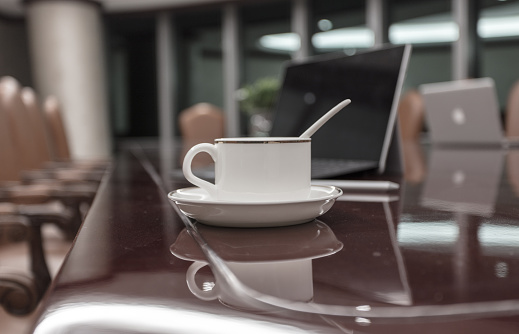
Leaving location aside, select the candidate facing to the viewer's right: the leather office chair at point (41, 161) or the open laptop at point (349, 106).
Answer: the leather office chair

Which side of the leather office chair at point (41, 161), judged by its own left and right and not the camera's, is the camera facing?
right

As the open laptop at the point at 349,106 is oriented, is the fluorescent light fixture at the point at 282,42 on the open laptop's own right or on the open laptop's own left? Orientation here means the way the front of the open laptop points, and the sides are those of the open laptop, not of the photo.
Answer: on the open laptop's own right

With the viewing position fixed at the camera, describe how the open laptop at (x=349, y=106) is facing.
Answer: facing the viewer and to the left of the viewer

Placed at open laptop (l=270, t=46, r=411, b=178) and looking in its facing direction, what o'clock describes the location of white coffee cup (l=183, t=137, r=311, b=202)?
The white coffee cup is roughly at 11 o'clock from the open laptop.

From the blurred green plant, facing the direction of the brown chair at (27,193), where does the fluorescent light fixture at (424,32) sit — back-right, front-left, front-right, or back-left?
back-left

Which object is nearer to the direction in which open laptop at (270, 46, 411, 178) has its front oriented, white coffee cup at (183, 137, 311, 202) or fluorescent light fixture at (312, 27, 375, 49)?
the white coffee cup

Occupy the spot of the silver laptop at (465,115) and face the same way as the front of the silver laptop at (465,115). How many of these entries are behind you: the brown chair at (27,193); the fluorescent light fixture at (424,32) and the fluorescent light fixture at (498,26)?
1

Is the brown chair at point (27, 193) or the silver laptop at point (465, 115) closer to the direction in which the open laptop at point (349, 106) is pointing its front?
the brown chair

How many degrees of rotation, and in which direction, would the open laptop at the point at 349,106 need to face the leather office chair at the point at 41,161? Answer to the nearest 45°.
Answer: approximately 90° to its right

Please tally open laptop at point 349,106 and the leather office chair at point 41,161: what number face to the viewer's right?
1

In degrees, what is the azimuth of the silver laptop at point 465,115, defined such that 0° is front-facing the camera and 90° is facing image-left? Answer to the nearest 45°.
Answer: approximately 225°

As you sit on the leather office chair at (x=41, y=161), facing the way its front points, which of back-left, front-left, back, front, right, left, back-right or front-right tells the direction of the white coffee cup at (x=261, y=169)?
right

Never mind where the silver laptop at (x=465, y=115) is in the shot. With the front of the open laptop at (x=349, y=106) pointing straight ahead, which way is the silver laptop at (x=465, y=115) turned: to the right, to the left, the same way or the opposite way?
the opposite way

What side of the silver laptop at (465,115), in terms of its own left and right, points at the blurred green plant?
left
